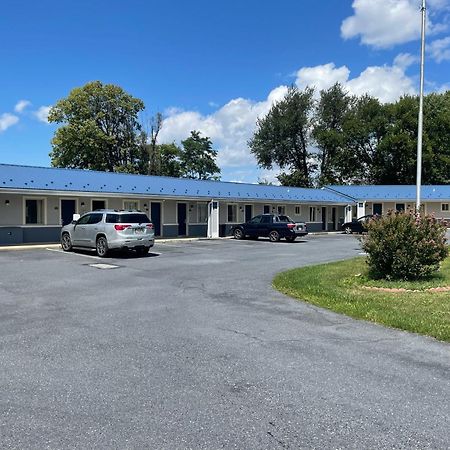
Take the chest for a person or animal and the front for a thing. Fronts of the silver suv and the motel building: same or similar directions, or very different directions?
very different directions

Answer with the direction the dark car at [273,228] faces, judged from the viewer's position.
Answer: facing away from the viewer and to the left of the viewer

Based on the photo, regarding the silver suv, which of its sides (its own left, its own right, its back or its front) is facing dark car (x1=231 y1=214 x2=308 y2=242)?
right

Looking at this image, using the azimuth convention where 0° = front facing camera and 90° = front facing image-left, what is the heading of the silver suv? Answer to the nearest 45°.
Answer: approximately 135°

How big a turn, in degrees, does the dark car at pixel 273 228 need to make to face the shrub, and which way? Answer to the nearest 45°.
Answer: approximately 135° to its left

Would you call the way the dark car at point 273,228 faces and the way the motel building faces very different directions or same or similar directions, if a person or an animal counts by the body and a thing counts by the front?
very different directions

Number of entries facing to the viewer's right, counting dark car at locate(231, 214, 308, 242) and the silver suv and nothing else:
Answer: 0

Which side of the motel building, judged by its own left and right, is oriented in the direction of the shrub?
front

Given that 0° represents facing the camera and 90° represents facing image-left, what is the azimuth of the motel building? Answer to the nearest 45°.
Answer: approximately 315°

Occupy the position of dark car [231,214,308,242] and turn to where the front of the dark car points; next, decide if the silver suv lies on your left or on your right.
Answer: on your left
